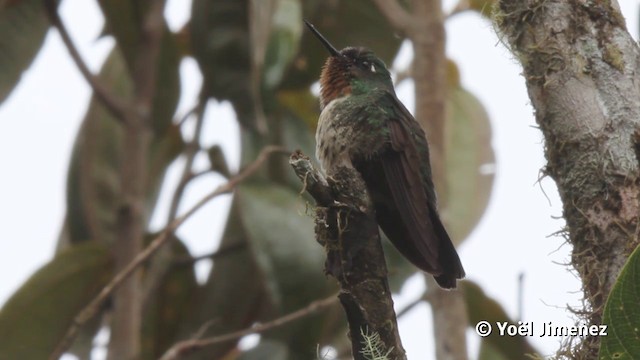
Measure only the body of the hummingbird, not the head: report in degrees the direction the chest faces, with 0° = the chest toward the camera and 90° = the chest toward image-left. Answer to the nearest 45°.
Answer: approximately 90°

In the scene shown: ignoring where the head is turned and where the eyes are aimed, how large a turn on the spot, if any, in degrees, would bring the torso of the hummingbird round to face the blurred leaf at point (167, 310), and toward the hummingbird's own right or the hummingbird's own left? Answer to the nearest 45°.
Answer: approximately 45° to the hummingbird's own right

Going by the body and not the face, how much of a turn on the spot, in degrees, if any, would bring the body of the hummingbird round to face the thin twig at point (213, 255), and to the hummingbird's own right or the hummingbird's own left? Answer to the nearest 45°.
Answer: approximately 45° to the hummingbird's own right

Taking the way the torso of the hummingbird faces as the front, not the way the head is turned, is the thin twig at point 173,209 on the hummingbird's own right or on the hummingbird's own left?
on the hummingbird's own right

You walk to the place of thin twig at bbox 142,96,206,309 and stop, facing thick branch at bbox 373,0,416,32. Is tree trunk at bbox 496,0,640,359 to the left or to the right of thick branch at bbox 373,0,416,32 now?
right
